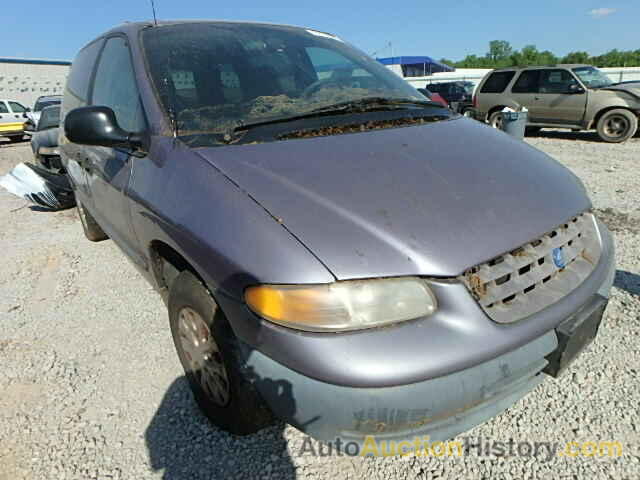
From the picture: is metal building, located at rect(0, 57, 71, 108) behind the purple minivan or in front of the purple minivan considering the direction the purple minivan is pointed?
behind

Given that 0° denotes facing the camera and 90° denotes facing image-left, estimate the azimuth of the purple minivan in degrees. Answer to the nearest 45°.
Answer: approximately 315°

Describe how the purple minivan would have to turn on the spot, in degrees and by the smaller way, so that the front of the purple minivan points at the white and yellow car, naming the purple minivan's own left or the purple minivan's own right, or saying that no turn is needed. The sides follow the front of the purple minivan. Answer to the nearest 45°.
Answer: approximately 180°
